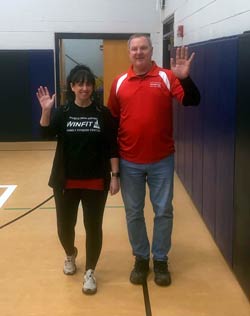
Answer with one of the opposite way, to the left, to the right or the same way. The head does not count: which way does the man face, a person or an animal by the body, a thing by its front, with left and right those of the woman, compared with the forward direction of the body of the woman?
the same way

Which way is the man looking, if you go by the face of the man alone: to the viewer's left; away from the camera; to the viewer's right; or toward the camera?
toward the camera

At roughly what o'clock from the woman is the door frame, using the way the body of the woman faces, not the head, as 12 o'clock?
The door frame is roughly at 6 o'clock from the woman.

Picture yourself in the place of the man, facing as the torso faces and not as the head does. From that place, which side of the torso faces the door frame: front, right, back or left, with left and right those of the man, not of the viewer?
back

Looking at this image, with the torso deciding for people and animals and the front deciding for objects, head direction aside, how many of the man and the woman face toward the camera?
2

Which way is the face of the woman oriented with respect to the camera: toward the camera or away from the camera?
toward the camera

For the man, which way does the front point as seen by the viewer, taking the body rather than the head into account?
toward the camera
